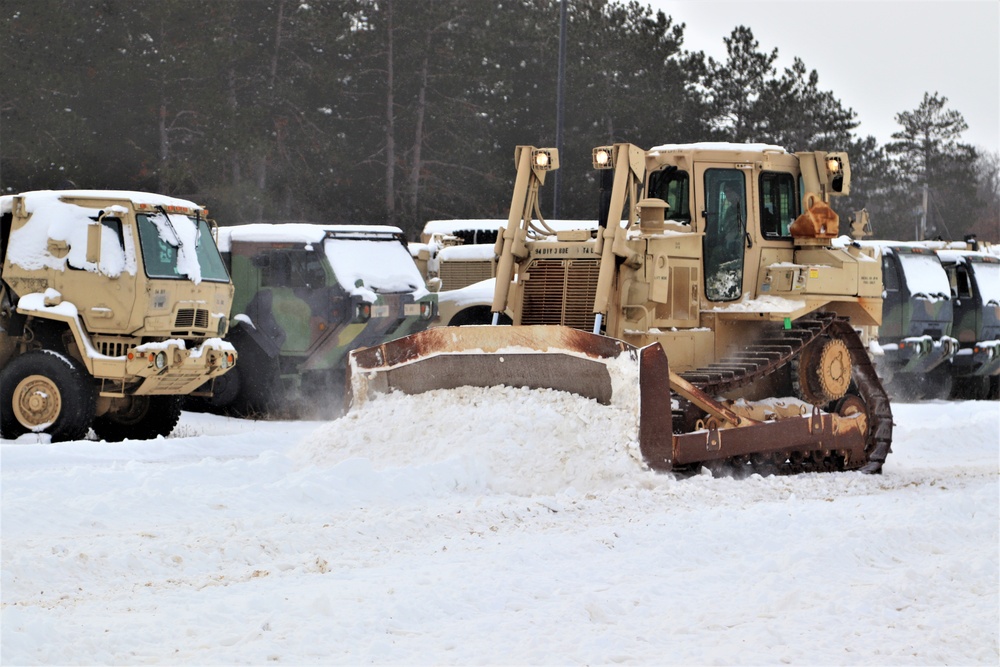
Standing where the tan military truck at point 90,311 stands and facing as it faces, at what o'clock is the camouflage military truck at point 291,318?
The camouflage military truck is roughly at 9 o'clock from the tan military truck.

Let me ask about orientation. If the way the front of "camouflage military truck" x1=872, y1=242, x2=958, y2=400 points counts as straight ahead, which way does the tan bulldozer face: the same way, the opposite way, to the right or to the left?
to the right

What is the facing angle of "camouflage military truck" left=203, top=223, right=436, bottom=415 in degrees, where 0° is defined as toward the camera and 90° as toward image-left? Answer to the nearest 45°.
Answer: approximately 315°

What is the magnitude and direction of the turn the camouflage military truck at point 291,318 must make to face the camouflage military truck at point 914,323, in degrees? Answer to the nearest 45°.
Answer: approximately 45° to its left

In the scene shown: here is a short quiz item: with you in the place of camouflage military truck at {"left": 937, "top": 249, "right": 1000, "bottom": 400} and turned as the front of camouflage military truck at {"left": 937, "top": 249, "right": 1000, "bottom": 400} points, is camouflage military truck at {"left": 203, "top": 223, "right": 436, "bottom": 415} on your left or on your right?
on your right

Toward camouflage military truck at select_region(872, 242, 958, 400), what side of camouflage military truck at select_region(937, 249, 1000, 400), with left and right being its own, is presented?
right

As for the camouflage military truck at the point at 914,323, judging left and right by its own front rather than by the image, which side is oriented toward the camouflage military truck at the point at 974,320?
left

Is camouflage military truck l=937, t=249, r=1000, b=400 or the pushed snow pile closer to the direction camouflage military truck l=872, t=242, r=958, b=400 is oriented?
the pushed snow pile

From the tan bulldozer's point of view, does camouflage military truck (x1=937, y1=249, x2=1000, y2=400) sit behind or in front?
behind

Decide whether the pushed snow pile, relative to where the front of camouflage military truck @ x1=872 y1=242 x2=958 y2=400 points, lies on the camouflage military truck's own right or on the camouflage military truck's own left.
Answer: on the camouflage military truck's own right

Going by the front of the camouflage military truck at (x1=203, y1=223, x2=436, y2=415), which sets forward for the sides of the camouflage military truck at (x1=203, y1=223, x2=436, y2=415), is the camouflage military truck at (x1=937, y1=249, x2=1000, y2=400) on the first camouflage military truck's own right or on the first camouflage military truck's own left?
on the first camouflage military truck's own left

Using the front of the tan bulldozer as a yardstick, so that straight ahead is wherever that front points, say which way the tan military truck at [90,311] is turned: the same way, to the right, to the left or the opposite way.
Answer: to the left

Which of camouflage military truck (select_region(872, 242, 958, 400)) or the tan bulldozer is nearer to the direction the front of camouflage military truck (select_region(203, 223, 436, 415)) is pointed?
the tan bulldozer

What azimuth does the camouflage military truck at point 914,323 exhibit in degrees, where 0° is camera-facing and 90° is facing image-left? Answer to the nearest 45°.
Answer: approximately 315°
